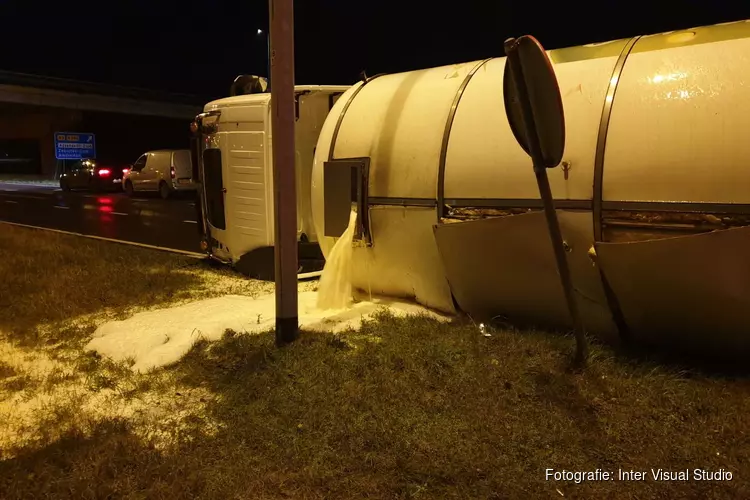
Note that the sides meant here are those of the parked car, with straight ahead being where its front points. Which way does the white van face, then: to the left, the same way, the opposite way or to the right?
the same way

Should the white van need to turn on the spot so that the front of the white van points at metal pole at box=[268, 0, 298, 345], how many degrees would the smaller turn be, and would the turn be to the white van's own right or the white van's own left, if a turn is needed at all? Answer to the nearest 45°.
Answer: approximately 135° to the white van's own left

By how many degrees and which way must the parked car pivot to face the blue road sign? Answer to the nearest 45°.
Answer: approximately 45° to its right

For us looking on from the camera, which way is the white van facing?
facing away from the viewer and to the left of the viewer

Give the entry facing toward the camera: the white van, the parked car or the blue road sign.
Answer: the blue road sign

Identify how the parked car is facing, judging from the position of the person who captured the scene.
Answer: facing away from the viewer and to the left of the viewer

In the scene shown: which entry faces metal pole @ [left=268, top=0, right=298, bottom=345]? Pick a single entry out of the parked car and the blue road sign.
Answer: the blue road sign

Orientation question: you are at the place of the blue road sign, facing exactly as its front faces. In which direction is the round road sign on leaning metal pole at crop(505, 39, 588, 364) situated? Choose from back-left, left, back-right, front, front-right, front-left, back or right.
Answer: front

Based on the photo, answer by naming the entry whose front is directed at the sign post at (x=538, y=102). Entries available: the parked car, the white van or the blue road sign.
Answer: the blue road sign

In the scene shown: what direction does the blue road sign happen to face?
toward the camera

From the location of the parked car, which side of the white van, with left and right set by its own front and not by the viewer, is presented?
front

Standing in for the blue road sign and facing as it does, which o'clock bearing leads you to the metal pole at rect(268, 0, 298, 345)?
The metal pole is roughly at 12 o'clock from the blue road sign.

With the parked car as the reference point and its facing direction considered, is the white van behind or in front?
behind

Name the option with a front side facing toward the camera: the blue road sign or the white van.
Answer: the blue road sign

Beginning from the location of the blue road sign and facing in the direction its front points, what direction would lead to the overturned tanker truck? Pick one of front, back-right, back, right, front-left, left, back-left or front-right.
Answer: front

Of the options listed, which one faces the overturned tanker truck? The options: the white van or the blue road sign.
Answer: the blue road sign

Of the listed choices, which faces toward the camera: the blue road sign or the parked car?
the blue road sign

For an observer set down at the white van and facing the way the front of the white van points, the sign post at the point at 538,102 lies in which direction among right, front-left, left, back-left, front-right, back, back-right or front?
back-left

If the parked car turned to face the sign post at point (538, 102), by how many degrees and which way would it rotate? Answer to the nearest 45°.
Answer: approximately 135° to its left
